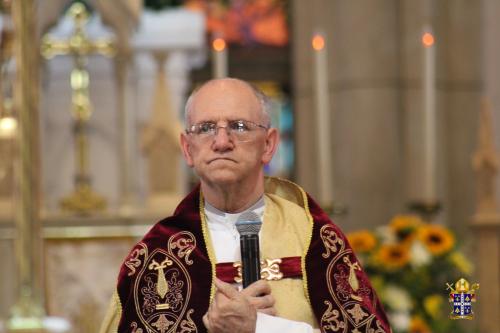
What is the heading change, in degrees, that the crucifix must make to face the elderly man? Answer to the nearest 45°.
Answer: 0° — it already faces them

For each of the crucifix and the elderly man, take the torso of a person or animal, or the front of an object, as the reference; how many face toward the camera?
2

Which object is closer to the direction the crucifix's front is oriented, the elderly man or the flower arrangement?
the elderly man

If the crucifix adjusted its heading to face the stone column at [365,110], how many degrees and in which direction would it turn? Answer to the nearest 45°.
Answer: approximately 135° to its left

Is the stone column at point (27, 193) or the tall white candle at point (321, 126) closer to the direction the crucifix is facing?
the stone column

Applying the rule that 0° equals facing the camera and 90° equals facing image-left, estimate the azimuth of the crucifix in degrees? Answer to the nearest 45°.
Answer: approximately 0°
